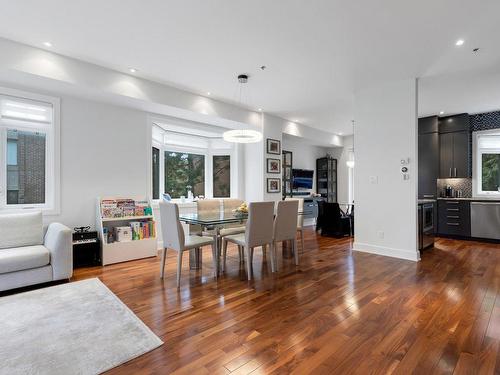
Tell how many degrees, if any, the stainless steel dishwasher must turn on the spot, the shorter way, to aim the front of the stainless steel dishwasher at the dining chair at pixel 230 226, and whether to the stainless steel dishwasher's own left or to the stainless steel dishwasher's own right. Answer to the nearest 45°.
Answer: approximately 45° to the stainless steel dishwasher's own right

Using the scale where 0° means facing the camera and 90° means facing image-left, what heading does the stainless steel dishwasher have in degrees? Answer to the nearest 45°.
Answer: approximately 0°

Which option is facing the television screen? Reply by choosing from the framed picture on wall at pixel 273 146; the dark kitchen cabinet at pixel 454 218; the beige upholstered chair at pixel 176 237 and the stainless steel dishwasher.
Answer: the beige upholstered chair

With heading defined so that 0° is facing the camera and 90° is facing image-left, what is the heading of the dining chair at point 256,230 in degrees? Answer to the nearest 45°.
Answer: approximately 135°

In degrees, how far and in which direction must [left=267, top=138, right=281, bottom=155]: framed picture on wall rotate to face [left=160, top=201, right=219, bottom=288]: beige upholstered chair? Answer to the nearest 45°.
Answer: approximately 45° to its right

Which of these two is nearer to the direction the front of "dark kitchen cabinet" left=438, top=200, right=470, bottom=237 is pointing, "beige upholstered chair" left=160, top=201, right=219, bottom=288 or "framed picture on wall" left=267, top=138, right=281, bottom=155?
the beige upholstered chair

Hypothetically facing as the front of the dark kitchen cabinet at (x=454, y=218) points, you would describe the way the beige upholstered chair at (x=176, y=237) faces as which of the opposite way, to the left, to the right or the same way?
the opposite way

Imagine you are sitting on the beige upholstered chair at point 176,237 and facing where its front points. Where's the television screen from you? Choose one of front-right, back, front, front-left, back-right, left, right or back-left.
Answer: front

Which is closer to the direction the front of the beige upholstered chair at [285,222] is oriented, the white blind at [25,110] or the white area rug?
the white blind

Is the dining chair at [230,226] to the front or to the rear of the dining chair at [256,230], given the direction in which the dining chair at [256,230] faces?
to the front

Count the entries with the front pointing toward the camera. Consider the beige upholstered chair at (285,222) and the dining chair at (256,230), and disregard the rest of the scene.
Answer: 0

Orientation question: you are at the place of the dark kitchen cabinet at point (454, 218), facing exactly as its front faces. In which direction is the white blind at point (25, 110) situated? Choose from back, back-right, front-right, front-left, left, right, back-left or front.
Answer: front-right

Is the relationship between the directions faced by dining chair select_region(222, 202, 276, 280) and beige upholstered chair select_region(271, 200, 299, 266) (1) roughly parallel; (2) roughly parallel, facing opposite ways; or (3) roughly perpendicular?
roughly parallel

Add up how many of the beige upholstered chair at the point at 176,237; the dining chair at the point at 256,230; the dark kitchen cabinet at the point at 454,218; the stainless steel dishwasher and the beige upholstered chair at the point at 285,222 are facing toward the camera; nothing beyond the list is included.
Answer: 2

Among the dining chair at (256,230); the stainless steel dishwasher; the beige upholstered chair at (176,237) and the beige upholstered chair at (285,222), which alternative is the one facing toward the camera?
the stainless steel dishwasher

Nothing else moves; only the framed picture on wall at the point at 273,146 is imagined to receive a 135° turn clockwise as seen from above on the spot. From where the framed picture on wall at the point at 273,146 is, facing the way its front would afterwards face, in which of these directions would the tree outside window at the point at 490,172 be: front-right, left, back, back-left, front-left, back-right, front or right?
back

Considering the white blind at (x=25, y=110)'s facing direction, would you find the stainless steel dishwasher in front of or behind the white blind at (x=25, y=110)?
in front

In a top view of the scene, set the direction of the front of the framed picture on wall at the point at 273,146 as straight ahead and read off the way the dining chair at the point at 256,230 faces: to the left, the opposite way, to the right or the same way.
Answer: the opposite way

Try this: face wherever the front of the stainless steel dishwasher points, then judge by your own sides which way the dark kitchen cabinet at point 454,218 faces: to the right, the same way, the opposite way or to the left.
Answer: the same way
